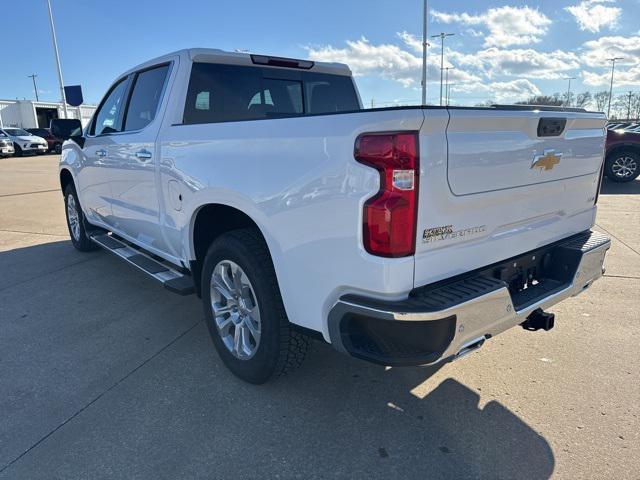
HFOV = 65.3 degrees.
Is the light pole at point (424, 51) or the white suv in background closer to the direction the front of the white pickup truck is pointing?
the white suv in background

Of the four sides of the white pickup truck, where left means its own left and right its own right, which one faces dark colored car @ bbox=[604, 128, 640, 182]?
right

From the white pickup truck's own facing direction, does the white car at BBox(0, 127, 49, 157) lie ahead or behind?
ahead

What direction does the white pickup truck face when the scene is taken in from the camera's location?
facing away from the viewer and to the left of the viewer

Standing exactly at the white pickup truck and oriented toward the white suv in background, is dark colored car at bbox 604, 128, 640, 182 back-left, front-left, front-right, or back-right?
front-right

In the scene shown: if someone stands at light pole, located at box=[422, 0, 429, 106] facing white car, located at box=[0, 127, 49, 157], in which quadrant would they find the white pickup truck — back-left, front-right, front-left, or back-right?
front-left

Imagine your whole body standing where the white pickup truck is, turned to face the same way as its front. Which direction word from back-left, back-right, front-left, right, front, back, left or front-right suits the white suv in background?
front

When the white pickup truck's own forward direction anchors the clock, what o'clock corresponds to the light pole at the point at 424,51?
The light pole is roughly at 2 o'clock from the white pickup truck.

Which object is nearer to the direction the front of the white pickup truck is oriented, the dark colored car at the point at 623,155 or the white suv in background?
the white suv in background

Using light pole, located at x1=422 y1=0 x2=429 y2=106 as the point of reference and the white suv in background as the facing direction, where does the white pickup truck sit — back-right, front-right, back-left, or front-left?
front-left
